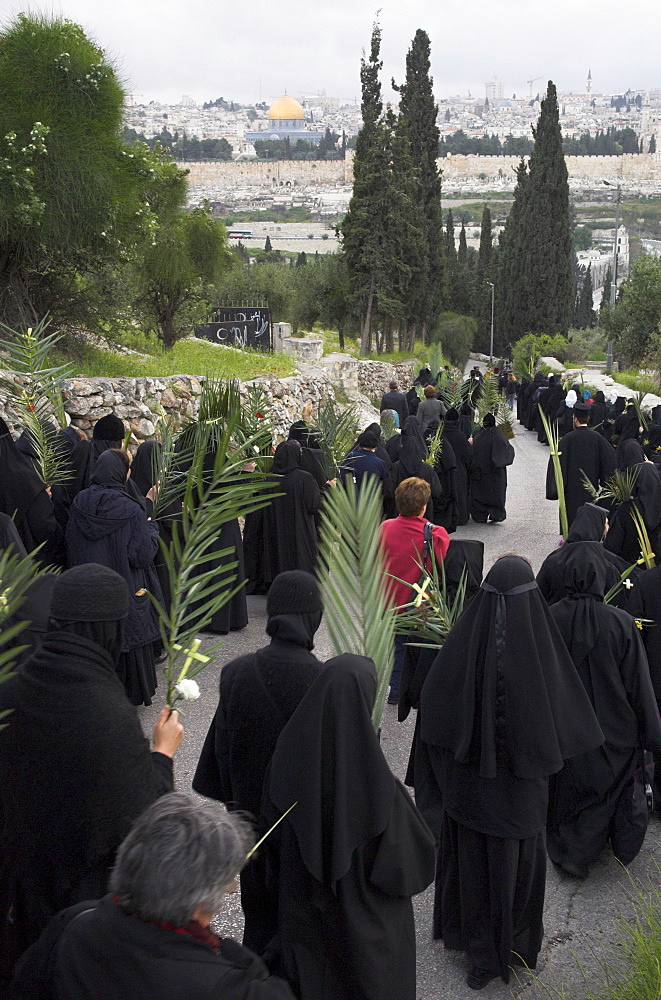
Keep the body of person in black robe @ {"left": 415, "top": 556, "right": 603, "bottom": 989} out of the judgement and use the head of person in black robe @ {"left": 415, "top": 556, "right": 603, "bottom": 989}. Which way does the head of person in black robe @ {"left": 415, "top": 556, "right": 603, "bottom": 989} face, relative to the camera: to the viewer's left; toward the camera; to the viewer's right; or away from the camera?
away from the camera

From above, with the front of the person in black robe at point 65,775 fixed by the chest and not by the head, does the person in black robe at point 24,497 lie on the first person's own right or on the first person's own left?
on the first person's own left

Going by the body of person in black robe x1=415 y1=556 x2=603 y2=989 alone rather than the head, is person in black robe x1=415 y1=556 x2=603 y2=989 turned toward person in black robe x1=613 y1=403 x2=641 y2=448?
yes

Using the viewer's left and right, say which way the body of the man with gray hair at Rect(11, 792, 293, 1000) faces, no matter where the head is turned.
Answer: facing away from the viewer and to the right of the viewer

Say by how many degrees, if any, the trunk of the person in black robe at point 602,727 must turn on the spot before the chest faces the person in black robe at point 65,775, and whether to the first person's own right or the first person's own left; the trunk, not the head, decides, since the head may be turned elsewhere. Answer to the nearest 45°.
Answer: approximately 135° to the first person's own left

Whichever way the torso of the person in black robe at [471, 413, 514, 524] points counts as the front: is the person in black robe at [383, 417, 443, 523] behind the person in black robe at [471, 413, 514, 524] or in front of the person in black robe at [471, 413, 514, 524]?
behind

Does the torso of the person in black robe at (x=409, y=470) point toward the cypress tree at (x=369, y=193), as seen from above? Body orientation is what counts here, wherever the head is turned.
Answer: yes

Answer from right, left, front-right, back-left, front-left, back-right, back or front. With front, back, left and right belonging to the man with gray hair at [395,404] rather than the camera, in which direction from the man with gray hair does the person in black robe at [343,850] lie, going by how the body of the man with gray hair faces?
back

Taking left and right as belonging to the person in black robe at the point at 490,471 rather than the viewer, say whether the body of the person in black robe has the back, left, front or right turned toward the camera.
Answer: back

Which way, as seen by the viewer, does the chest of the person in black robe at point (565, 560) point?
away from the camera

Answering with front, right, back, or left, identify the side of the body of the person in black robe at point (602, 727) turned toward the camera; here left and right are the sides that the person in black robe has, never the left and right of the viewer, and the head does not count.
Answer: back

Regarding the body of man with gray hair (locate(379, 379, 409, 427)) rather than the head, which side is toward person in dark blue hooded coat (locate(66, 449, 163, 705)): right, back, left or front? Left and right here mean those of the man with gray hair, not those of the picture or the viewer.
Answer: back

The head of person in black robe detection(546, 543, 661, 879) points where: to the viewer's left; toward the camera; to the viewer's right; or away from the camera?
away from the camera

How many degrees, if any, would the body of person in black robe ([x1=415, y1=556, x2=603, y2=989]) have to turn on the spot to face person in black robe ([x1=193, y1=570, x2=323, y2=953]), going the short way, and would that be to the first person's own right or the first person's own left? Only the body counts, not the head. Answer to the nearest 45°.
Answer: approximately 135° to the first person's own left

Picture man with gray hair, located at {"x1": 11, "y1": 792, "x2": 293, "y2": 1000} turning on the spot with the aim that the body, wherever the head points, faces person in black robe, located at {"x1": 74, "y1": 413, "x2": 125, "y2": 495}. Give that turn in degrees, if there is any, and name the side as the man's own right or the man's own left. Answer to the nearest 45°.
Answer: approximately 45° to the man's own left

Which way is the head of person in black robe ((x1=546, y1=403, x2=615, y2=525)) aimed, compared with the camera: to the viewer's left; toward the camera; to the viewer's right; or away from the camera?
away from the camera
